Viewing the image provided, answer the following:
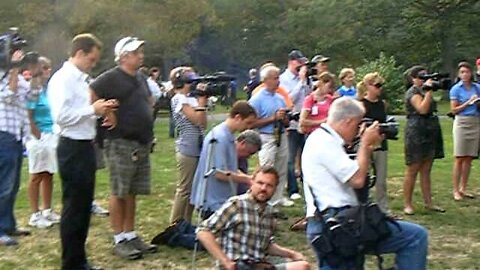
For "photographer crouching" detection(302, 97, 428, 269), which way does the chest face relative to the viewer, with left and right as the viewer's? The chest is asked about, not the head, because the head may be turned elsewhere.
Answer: facing to the right of the viewer

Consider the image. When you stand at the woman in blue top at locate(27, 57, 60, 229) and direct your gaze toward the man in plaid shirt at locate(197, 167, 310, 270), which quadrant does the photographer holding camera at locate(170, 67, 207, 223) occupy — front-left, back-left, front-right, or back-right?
front-left

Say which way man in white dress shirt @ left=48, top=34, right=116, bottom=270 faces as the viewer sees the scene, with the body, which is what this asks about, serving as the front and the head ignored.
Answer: to the viewer's right

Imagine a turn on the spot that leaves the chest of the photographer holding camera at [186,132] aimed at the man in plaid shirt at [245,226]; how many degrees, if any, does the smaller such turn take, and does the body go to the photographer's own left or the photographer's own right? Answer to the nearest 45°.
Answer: approximately 90° to the photographer's own right

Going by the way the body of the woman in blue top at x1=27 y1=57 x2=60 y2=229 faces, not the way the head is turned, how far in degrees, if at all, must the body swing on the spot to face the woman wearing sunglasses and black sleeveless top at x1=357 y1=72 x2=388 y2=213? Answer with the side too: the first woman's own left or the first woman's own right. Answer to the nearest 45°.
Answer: approximately 45° to the first woman's own left

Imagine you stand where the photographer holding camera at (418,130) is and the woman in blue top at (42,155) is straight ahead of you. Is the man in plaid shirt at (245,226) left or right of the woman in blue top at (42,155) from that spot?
left

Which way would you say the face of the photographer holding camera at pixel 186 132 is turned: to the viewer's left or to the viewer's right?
to the viewer's right

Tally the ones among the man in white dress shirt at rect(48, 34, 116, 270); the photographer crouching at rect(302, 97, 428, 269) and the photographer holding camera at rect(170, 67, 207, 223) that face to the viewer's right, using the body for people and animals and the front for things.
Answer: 3

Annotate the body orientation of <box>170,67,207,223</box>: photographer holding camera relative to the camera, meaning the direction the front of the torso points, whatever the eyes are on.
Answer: to the viewer's right

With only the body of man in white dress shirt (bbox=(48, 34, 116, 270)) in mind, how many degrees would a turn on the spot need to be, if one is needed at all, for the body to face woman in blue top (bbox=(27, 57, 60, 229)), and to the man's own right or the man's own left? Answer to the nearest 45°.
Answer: approximately 90° to the man's own left

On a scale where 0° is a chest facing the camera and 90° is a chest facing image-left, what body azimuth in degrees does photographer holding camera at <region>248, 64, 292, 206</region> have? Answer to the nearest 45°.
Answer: approximately 315°

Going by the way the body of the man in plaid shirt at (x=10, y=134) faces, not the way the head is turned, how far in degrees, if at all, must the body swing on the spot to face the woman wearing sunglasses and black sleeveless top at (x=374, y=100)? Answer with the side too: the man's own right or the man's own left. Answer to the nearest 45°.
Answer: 0° — they already face them

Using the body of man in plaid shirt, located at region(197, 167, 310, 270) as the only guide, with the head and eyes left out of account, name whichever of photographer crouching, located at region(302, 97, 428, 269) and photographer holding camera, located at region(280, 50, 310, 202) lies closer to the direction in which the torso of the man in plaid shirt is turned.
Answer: the photographer crouching

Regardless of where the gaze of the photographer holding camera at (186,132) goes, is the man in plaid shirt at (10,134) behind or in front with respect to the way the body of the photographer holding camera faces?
behind

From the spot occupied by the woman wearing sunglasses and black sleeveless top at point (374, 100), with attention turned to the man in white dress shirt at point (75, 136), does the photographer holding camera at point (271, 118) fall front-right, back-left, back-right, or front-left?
front-right

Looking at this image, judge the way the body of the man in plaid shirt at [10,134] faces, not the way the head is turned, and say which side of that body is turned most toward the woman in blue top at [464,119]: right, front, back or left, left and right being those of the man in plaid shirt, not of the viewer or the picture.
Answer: front
